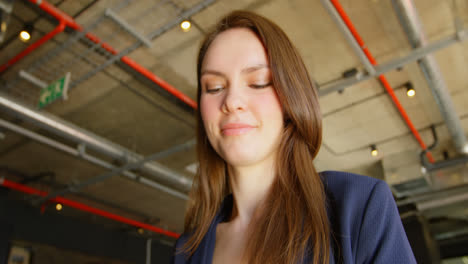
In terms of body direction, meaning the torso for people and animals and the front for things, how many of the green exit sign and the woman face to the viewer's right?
0

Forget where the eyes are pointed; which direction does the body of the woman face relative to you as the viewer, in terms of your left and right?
facing the viewer and to the left of the viewer

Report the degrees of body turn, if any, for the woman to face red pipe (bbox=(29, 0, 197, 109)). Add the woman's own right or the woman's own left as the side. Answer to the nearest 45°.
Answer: approximately 90° to the woman's own right

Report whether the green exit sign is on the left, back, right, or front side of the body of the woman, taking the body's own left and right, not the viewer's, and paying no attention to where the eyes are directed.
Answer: right

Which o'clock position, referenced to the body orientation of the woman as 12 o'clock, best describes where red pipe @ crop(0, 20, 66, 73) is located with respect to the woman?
The red pipe is roughly at 3 o'clock from the woman.

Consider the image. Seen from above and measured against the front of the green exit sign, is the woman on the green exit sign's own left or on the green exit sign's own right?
on the green exit sign's own left

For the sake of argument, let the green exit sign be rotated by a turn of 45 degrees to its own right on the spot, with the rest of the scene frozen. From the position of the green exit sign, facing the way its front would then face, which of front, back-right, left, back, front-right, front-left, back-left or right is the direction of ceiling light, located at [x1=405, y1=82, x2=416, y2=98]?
back

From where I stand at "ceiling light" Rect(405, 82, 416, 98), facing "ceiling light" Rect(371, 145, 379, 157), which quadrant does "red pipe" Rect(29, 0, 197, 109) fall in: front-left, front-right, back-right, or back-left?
back-left

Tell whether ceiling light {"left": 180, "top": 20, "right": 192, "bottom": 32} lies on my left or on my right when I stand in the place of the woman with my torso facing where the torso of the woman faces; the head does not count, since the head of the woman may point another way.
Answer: on my right
